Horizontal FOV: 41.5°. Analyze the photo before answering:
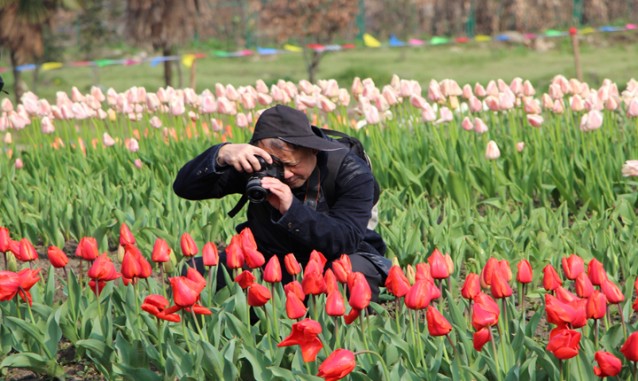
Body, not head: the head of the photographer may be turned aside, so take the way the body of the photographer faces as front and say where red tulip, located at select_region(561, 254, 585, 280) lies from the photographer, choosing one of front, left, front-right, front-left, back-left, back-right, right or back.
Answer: left

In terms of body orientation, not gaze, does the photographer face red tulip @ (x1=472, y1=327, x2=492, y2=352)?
no

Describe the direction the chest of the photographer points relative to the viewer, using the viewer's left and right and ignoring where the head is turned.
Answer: facing the viewer and to the left of the viewer

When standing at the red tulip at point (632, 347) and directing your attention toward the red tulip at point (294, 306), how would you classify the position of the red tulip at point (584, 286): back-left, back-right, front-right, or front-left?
front-right

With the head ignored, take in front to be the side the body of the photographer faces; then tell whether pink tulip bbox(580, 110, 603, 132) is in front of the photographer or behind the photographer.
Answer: behind

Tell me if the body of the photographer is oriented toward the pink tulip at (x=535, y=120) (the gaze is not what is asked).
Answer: no

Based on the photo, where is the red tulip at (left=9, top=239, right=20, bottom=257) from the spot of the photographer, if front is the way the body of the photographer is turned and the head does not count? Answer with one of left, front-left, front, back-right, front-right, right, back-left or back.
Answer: front-right

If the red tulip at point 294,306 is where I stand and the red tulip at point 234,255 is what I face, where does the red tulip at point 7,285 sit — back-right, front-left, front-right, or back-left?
front-left

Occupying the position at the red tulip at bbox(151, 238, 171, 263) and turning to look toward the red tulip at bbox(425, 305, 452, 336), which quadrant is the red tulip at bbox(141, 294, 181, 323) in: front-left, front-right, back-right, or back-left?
front-right

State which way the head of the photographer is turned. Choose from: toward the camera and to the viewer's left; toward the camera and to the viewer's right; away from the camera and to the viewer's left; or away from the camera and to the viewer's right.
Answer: toward the camera and to the viewer's left

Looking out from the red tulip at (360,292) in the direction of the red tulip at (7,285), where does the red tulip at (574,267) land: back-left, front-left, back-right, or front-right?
back-right
